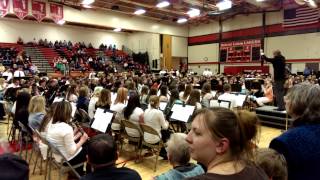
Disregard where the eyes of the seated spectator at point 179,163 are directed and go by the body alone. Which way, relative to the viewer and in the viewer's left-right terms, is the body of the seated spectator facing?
facing away from the viewer

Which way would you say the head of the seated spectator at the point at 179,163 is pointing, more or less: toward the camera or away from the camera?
away from the camera

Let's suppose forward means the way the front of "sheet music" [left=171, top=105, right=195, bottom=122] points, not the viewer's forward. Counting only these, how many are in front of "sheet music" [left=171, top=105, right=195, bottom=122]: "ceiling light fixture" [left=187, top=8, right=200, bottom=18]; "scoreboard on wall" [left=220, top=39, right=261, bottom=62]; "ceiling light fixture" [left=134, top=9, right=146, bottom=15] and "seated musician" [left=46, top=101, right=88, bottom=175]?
1

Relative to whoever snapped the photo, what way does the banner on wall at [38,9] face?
facing the viewer and to the right of the viewer

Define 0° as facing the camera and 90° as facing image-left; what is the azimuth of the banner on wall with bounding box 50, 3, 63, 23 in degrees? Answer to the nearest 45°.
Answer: approximately 315°

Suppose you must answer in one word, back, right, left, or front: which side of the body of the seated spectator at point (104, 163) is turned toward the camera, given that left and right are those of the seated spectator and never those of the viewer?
back

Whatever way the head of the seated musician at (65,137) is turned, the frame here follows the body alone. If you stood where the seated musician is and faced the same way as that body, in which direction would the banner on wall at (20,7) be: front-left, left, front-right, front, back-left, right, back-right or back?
front-left

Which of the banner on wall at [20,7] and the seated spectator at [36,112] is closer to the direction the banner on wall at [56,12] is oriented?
the seated spectator

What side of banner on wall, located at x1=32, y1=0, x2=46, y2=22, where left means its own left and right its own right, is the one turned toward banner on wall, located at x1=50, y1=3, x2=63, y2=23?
left

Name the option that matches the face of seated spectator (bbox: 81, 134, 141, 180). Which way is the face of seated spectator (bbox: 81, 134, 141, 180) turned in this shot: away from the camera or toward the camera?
away from the camera

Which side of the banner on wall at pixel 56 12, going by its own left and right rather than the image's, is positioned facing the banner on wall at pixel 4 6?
right

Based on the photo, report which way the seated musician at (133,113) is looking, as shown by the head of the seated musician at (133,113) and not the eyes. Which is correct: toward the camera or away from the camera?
away from the camera

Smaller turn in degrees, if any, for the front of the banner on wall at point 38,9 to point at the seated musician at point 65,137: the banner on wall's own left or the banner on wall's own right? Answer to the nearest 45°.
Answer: approximately 45° to the banner on wall's own right

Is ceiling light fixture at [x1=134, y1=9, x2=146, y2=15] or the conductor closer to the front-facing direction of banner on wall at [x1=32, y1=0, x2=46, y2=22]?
the conductor

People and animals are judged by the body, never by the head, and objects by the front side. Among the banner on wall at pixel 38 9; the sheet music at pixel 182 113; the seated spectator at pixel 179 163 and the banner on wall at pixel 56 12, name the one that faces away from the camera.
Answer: the seated spectator

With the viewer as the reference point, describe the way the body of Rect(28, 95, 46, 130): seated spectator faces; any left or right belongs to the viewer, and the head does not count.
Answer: facing away from the viewer and to the right of the viewer

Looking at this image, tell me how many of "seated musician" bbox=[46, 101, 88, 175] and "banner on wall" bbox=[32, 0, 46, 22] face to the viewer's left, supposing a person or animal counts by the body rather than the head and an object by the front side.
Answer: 0

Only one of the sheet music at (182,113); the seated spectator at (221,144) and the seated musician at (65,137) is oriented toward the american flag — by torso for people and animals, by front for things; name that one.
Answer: the seated musician

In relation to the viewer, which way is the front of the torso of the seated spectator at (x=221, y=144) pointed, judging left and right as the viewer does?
facing to the left of the viewer
